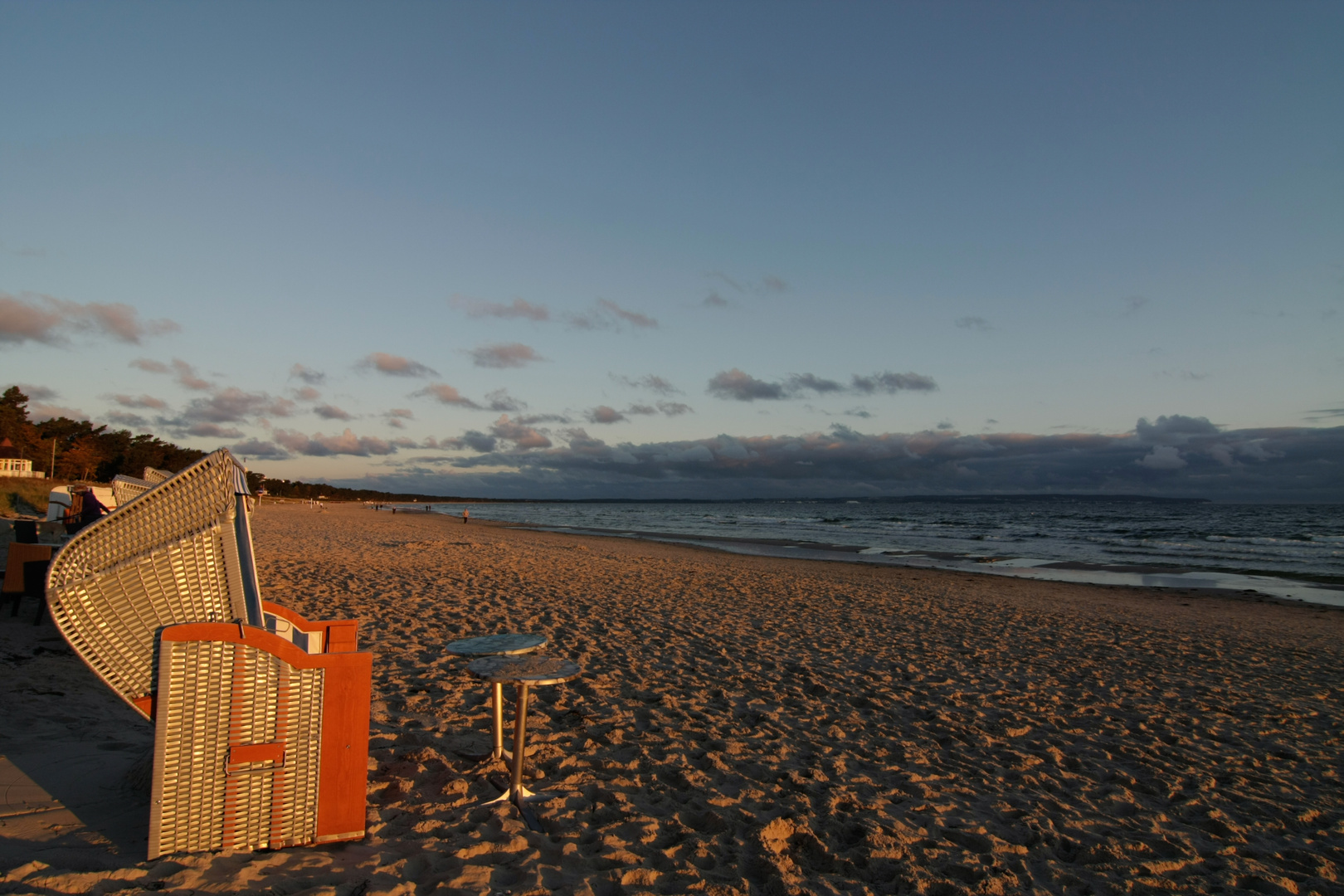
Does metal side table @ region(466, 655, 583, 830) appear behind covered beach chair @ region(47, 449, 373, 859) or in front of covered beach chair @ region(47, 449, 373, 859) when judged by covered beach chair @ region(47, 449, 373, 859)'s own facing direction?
in front

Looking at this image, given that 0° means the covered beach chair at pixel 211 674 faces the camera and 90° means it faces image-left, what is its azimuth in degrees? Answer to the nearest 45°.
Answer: approximately 270°

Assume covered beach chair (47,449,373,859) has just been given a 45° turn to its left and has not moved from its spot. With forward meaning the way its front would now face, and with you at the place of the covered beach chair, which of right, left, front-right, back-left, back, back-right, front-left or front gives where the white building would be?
front-left

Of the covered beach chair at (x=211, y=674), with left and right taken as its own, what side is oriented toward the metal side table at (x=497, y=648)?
front
